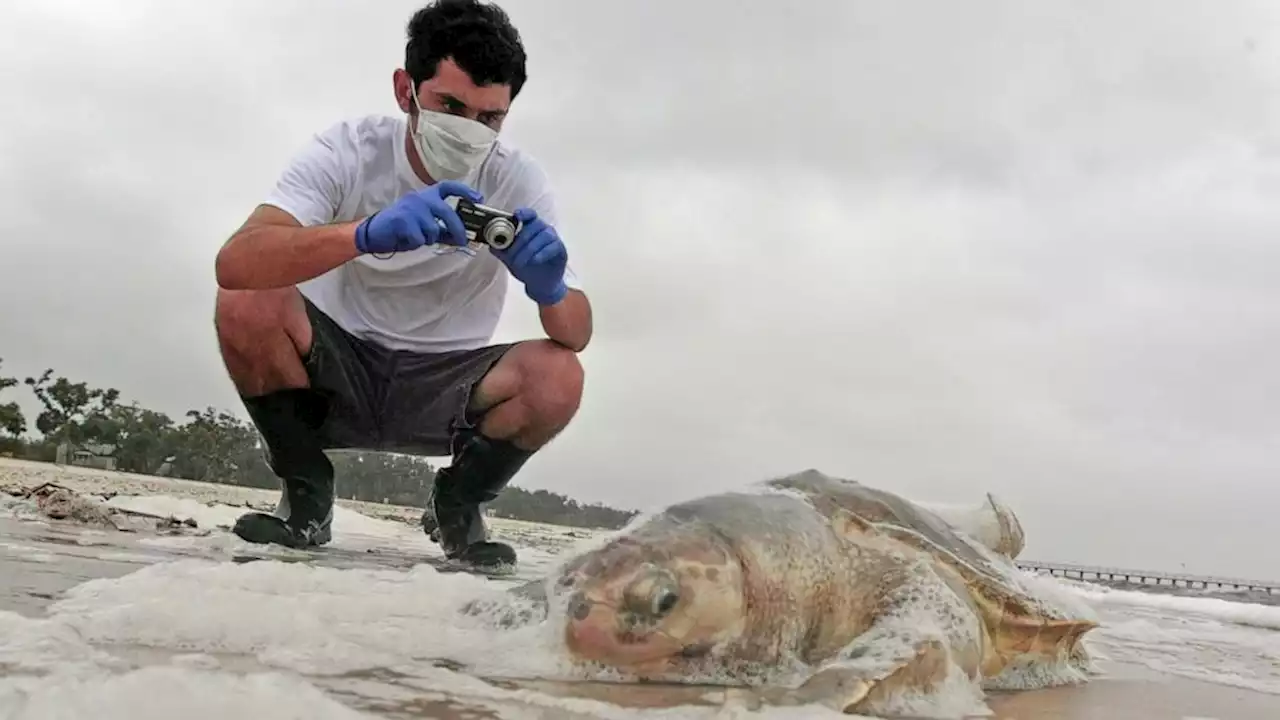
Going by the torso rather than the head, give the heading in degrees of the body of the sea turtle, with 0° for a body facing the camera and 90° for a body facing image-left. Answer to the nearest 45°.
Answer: approximately 45°

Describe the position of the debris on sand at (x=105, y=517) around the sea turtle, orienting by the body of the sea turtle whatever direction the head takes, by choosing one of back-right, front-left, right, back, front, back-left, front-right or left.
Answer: right
